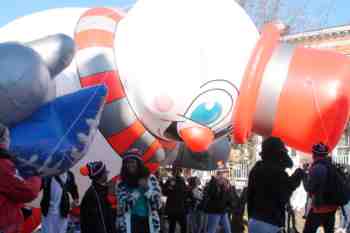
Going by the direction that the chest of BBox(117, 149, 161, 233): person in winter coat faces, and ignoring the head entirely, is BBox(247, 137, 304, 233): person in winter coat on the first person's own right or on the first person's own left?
on the first person's own left

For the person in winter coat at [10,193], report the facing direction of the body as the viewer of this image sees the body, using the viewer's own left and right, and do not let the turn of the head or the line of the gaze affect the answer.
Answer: facing to the right of the viewer

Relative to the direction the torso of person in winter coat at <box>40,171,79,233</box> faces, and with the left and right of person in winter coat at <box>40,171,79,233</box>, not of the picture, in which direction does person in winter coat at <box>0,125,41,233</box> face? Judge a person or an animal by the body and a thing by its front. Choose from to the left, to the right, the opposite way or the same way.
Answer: to the left

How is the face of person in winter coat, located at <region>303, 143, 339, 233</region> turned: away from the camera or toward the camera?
away from the camera

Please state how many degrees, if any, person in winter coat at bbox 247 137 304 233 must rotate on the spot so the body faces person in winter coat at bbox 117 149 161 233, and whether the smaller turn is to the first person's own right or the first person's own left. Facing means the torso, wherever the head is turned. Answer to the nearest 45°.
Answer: approximately 135° to the first person's own left

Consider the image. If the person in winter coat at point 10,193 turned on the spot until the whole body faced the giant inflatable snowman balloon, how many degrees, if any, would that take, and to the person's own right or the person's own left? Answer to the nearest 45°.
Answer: approximately 45° to the person's own left
